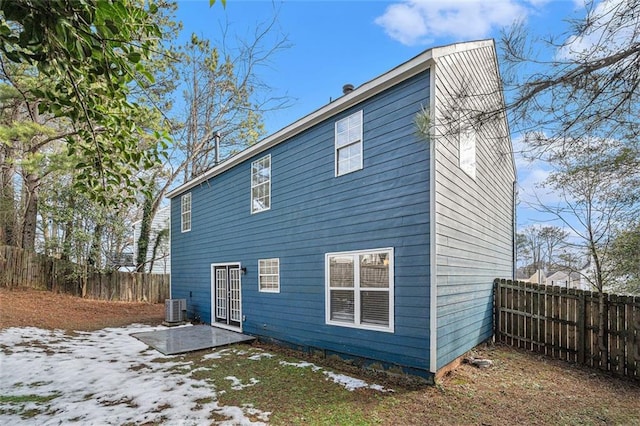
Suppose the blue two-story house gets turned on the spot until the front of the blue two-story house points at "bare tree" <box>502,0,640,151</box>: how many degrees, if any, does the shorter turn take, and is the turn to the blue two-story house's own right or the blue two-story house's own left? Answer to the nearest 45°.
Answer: approximately 135° to the blue two-story house's own right

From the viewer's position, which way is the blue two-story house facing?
facing away from the viewer and to the right of the viewer

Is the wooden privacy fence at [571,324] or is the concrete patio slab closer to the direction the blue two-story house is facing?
the wooden privacy fence

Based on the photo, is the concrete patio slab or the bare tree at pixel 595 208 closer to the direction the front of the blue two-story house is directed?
the bare tree

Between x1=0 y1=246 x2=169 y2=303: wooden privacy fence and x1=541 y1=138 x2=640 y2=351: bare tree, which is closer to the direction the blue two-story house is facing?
the bare tree

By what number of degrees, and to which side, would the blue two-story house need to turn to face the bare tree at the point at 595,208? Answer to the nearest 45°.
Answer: approximately 45° to its right
